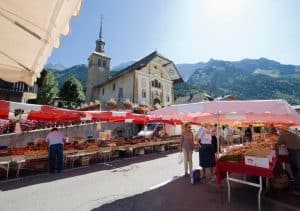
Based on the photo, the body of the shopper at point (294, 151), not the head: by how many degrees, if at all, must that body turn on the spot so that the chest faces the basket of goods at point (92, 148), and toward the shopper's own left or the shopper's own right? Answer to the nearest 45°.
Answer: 0° — they already face it

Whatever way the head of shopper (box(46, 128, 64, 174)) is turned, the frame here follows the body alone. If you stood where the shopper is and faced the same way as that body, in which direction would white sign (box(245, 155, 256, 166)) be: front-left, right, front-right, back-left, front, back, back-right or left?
back-right

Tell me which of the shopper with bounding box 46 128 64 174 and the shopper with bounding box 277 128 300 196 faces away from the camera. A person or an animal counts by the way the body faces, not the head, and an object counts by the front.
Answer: the shopper with bounding box 46 128 64 174

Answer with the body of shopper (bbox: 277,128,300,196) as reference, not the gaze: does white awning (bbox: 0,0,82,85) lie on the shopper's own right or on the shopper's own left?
on the shopper's own left

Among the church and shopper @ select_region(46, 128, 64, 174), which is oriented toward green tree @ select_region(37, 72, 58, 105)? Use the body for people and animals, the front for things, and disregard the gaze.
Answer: the shopper

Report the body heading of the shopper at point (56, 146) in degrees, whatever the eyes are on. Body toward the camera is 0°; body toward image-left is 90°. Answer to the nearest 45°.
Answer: approximately 180°

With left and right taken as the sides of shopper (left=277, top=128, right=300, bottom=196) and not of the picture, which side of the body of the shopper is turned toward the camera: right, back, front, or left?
left

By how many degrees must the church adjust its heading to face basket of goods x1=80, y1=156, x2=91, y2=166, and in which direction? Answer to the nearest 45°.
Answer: approximately 45° to its right

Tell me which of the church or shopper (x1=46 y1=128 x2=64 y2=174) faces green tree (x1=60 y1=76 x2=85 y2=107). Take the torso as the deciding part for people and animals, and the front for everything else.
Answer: the shopper

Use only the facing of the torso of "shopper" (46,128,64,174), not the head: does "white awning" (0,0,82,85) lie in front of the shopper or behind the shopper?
behind

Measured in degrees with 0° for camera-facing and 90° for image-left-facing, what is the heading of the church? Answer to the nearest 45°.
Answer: approximately 315°

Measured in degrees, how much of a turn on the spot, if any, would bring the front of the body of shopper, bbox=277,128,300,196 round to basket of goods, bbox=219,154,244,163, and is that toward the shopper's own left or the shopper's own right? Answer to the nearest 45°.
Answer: approximately 45° to the shopper's own left
